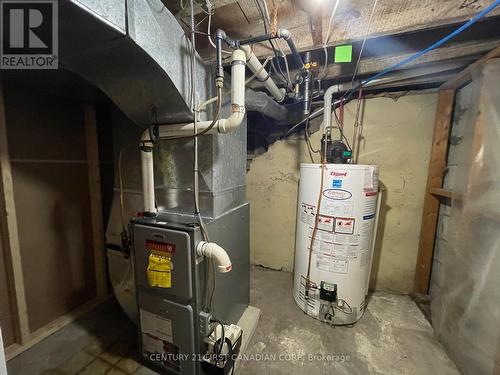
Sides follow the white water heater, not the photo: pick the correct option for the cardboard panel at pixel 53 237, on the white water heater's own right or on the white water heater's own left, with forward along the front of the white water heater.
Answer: on the white water heater's own right

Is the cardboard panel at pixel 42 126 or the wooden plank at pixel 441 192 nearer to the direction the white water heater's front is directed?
the cardboard panel

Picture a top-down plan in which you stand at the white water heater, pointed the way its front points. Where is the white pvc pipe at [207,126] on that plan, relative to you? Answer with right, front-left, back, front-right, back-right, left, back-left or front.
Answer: front-right

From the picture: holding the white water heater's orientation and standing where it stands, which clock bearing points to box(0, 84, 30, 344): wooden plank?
The wooden plank is roughly at 2 o'clock from the white water heater.

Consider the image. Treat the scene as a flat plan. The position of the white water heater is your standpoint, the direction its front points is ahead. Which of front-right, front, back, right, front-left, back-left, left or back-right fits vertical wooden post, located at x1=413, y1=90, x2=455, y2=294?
back-left

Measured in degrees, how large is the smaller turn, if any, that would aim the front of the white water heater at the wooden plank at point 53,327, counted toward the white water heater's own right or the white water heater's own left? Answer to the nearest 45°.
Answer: approximately 45° to the white water heater's own right

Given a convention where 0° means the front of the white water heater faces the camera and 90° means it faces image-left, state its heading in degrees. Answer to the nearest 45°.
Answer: approximately 0°
